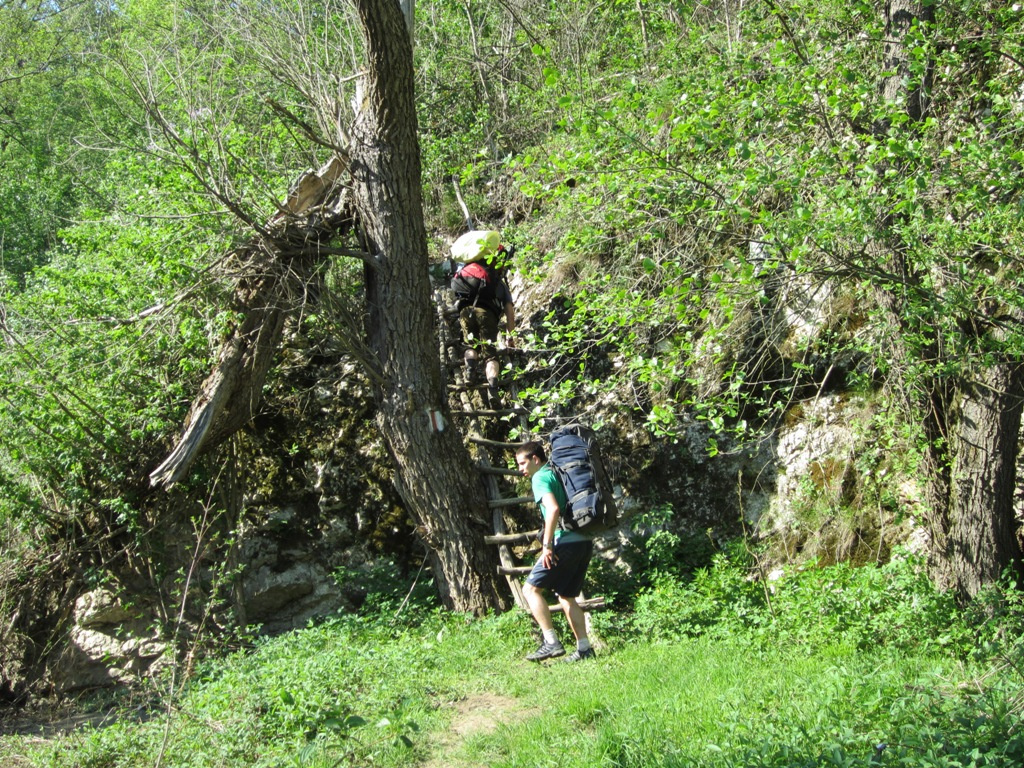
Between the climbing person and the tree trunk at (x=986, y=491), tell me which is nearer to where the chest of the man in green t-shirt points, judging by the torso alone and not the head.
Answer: the climbing person

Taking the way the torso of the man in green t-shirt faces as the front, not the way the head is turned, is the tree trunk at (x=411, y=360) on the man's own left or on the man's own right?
on the man's own right

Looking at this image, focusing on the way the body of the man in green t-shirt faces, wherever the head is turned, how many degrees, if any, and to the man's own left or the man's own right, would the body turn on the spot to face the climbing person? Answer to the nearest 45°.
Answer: approximately 90° to the man's own right

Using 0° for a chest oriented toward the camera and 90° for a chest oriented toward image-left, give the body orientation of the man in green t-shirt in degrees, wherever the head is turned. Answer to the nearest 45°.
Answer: approximately 90°

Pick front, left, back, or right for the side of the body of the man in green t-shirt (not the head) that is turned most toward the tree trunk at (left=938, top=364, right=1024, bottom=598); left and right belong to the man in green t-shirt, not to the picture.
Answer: back

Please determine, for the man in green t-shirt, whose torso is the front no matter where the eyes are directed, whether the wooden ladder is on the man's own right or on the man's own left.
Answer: on the man's own right

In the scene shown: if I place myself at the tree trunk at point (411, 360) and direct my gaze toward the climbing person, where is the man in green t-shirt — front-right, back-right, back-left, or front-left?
back-right

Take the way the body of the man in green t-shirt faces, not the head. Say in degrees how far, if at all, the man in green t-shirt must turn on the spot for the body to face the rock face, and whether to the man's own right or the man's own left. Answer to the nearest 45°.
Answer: approximately 45° to the man's own right
